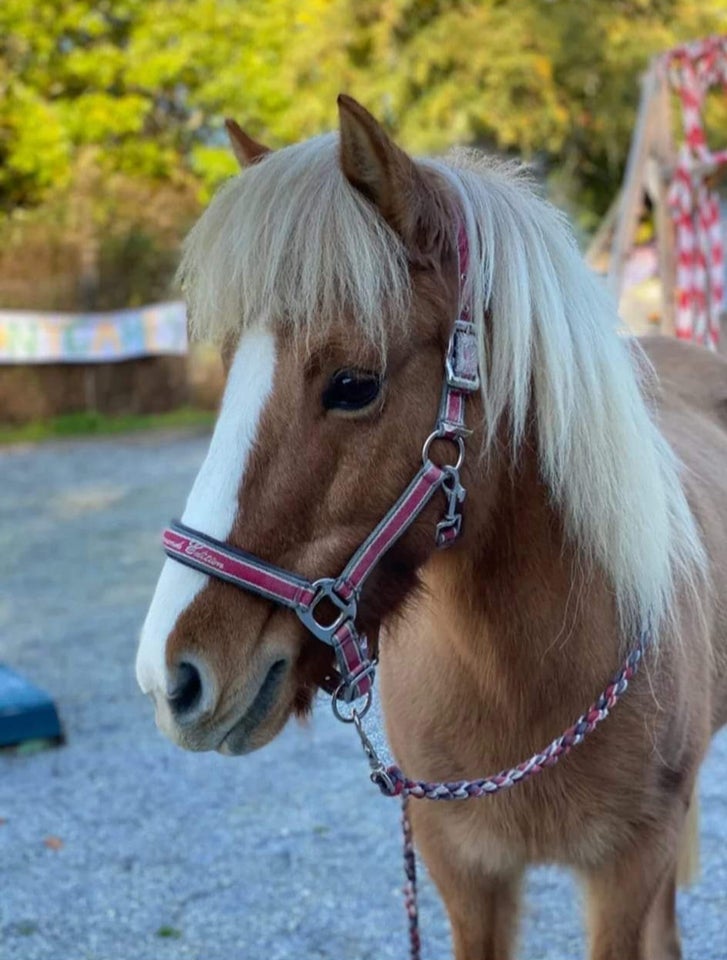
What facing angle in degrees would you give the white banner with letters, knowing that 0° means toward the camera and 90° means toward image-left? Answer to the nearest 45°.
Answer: approximately 0°

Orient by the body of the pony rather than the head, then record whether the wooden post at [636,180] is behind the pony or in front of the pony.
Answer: behind

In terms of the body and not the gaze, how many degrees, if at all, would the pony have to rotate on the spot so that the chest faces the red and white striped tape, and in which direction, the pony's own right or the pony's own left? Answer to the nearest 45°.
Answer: approximately 135° to the pony's own right

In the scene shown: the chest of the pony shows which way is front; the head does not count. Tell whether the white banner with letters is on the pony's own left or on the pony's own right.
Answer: on the pony's own right

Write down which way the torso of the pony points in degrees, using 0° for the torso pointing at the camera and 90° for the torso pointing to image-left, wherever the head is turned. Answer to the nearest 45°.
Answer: approximately 45°

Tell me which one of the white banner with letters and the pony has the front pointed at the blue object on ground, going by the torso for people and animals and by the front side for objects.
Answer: the white banner with letters

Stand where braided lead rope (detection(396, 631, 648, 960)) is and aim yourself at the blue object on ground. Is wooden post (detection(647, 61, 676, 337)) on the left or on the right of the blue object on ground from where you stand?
right

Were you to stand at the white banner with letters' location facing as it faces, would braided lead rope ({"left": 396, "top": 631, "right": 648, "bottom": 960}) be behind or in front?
in front

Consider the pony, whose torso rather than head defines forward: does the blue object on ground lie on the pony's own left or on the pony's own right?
on the pony's own right

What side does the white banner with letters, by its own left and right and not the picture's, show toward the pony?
front

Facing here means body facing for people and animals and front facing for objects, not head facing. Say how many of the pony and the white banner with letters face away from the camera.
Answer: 0
